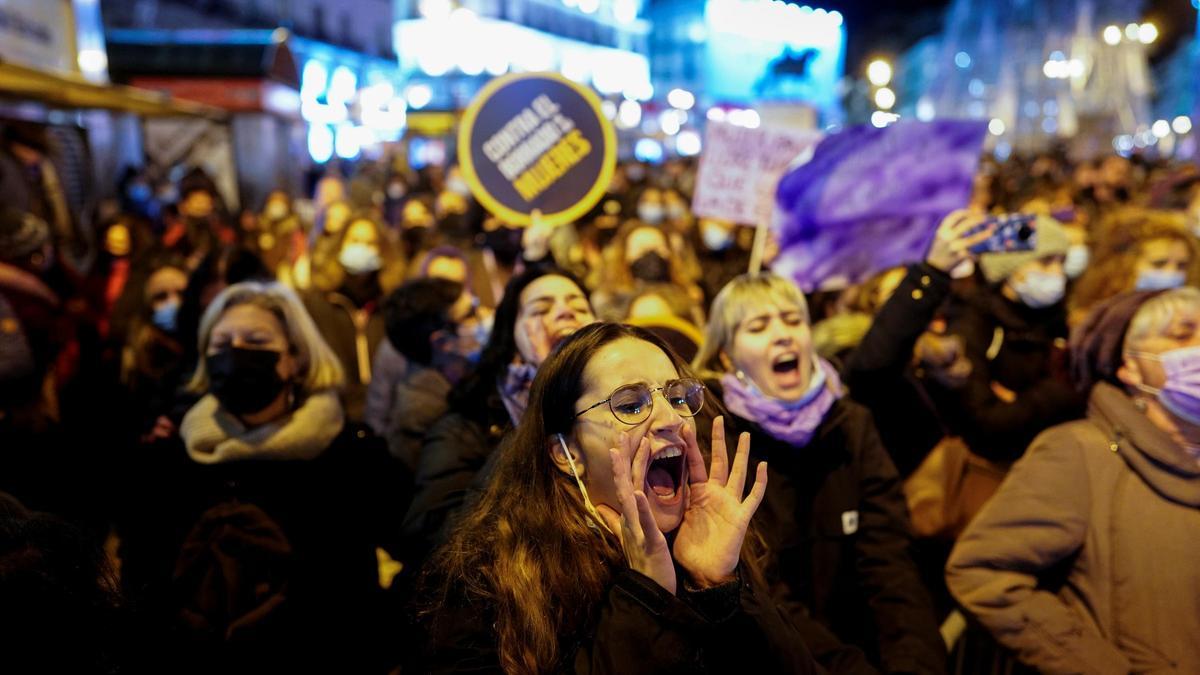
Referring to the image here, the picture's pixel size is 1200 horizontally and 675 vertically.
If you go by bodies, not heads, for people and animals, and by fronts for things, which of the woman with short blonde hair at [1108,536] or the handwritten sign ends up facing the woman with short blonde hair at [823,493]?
the handwritten sign

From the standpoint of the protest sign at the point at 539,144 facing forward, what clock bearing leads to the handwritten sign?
The handwritten sign is roughly at 8 o'clock from the protest sign.

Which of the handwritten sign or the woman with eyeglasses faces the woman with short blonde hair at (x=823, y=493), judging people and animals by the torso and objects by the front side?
the handwritten sign

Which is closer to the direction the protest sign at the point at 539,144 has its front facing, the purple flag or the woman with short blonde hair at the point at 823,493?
the woman with short blonde hair

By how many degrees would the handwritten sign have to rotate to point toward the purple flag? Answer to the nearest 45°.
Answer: approximately 45° to its left

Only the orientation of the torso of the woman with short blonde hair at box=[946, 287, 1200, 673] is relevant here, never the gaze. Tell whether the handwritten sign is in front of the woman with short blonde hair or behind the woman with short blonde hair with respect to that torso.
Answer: behind

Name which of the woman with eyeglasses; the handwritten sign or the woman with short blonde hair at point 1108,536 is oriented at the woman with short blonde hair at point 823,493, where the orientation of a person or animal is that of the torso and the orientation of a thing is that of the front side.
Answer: the handwritten sign

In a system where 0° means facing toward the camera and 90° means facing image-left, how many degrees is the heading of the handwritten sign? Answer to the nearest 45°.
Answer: approximately 0°

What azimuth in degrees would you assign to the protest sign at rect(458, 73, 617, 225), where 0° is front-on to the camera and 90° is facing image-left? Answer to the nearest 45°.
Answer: approximately 0°
